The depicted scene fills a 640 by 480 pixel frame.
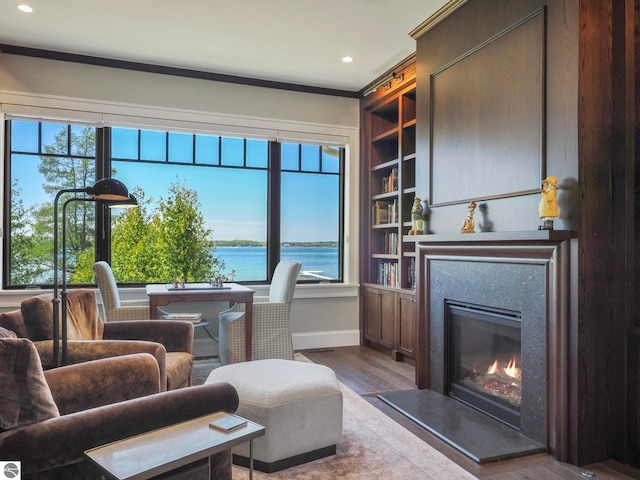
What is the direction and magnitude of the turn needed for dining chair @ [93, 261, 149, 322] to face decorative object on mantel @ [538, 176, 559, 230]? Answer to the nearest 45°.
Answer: approximately 45° to its right

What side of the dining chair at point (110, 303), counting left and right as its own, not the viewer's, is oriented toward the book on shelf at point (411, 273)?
front

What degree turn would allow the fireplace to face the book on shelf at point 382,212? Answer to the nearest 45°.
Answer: approximately 90° to its right

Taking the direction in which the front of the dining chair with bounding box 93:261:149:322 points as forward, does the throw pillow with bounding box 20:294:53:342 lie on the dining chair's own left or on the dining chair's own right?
on the dining chair's own right

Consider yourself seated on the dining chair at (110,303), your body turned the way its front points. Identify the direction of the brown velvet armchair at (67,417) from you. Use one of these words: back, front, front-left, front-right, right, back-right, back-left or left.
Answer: right

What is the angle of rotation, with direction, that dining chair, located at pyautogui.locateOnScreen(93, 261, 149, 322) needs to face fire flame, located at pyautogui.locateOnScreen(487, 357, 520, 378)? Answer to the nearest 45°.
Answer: approximately 45° to its right

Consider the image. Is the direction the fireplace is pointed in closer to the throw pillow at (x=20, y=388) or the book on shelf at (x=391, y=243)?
the throw pillow

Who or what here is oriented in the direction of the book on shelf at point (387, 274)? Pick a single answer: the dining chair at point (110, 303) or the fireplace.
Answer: the dining chair

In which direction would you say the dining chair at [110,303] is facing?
to the viewer's right

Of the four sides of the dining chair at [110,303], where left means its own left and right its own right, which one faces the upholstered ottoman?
right

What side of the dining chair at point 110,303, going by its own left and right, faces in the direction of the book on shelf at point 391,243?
front

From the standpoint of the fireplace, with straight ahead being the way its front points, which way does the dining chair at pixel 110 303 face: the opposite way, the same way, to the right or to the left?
the opposite way
